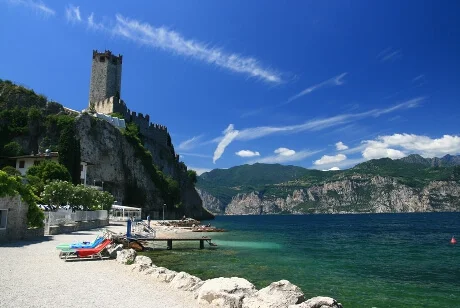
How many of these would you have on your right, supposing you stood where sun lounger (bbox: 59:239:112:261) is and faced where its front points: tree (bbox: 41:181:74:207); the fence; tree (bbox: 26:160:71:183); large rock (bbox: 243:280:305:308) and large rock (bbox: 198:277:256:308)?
3

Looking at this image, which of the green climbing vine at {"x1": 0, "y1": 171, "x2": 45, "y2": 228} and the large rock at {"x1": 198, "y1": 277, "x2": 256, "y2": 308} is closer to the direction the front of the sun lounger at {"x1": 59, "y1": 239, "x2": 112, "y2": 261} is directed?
the green climbing vine

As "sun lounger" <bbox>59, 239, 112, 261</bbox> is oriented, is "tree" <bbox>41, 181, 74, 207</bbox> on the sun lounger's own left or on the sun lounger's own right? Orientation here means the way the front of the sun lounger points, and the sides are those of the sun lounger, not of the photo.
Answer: on the sun lounger's own right

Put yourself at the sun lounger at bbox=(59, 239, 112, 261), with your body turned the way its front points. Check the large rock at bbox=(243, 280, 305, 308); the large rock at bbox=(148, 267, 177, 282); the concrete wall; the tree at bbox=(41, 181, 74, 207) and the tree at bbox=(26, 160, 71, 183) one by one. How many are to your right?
3

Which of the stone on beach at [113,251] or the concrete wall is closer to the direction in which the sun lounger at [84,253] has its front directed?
the concrete wall

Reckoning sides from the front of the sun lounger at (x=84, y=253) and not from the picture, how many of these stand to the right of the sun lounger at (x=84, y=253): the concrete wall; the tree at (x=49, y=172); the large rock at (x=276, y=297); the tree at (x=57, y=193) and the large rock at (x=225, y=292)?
3

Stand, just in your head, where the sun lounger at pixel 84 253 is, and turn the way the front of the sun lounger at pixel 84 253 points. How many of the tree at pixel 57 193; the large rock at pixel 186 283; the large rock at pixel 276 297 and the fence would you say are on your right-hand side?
2

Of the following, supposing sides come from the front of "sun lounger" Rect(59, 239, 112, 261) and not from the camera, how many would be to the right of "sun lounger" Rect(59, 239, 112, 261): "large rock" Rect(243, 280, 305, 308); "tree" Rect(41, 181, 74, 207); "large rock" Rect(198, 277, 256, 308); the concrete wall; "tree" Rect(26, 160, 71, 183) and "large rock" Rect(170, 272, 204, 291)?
3
